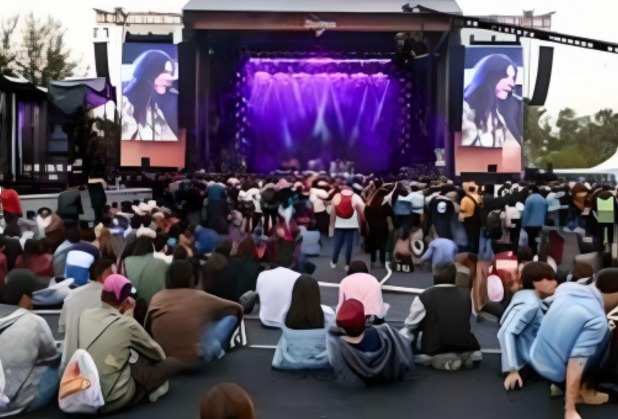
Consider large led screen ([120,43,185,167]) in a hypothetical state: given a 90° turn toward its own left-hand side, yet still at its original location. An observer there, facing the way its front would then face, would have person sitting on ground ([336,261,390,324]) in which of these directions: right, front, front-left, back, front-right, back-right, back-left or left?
right

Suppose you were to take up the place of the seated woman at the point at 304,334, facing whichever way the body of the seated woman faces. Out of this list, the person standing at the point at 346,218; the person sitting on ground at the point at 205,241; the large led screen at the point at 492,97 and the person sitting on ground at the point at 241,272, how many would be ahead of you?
4

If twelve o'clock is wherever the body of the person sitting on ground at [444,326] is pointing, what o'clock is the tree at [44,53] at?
The tree is roughly at 11 o'clock from the person sitting on ground.

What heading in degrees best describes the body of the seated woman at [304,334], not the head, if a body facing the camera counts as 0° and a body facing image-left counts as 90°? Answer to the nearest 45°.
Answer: approximately 180°

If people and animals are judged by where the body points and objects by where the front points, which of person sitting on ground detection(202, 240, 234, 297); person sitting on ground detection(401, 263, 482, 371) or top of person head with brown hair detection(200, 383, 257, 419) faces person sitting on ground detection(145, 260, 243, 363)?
top of person head with brown hair detection(200, 383, 257, 419)

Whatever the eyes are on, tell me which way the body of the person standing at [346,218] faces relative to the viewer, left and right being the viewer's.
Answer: facing away from the viewer

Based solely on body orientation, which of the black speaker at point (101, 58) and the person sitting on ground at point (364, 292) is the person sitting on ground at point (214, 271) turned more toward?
the black speaker

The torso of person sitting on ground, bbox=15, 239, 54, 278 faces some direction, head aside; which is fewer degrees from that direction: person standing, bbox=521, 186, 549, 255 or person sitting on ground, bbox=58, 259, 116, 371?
the person standing

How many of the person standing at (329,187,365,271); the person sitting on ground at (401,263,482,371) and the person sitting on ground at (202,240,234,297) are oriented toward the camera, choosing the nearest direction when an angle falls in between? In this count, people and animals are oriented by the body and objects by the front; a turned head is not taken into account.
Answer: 0

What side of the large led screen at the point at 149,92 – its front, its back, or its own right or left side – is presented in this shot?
front

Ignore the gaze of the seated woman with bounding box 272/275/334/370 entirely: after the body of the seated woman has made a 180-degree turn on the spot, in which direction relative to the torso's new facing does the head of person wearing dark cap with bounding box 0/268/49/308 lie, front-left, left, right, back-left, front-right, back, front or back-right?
right

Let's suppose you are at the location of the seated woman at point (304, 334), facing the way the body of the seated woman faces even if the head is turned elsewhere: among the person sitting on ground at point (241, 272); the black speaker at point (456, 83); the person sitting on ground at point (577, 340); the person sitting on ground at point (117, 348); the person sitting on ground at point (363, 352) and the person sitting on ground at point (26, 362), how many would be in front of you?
2

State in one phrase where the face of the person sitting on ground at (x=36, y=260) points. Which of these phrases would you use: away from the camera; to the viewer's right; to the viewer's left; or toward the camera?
away from the camera

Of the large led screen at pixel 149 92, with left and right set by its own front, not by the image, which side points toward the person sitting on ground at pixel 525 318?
front

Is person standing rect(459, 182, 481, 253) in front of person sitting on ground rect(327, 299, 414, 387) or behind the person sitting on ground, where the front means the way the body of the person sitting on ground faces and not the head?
in front

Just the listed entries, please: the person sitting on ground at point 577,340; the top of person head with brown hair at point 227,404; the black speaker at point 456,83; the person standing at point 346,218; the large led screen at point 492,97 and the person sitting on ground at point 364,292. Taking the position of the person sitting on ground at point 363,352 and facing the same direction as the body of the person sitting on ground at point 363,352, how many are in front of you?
4

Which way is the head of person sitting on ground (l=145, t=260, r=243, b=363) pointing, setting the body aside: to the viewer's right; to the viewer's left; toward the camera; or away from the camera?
away from the camera

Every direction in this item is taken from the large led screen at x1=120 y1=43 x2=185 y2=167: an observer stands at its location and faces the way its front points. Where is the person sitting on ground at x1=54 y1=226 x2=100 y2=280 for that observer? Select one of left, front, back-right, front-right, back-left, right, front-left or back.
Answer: front

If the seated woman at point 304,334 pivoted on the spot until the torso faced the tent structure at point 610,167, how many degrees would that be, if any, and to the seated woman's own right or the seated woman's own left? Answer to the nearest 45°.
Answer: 0° — they already face it

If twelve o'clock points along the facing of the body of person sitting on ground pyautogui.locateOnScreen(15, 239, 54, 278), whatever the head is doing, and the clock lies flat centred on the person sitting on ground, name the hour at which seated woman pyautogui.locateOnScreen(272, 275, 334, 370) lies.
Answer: The seated woman is roughly at 5 o'clock from the person sitting on ground.

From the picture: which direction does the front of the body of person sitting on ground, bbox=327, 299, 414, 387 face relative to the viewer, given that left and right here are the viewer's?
facing away from the viewer
